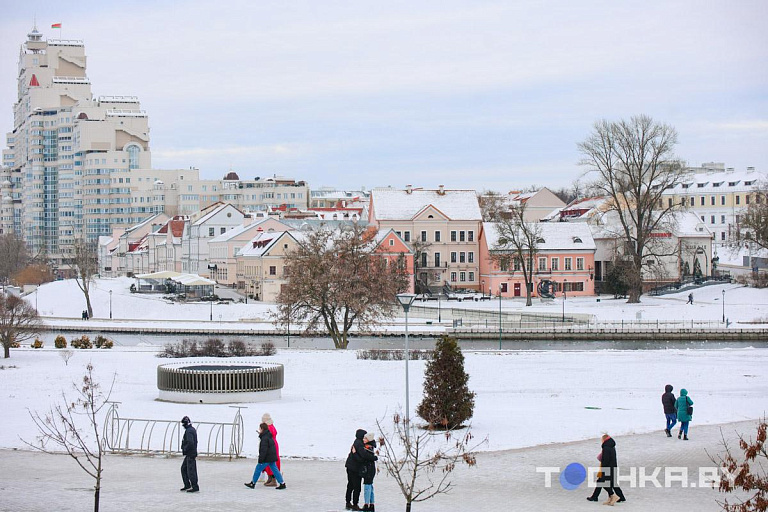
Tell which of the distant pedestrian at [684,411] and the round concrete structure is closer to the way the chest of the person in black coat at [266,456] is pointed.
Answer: the round concrete structure

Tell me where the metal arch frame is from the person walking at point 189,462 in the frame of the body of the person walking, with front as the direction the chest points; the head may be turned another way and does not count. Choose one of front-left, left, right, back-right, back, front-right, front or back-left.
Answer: right

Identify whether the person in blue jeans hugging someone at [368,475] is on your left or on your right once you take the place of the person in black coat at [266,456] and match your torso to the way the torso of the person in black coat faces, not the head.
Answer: on your left
